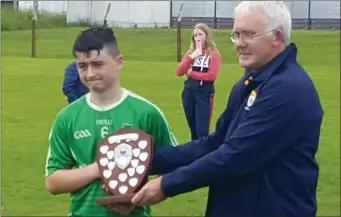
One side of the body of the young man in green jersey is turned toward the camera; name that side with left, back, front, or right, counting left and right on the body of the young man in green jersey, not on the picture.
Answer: front

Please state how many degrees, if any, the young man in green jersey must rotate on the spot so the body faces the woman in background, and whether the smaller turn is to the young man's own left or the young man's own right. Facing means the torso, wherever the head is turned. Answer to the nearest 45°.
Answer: approximately 180°

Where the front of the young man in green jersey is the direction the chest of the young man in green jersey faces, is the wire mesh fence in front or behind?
behind

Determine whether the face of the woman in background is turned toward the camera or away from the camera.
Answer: toward the camera
